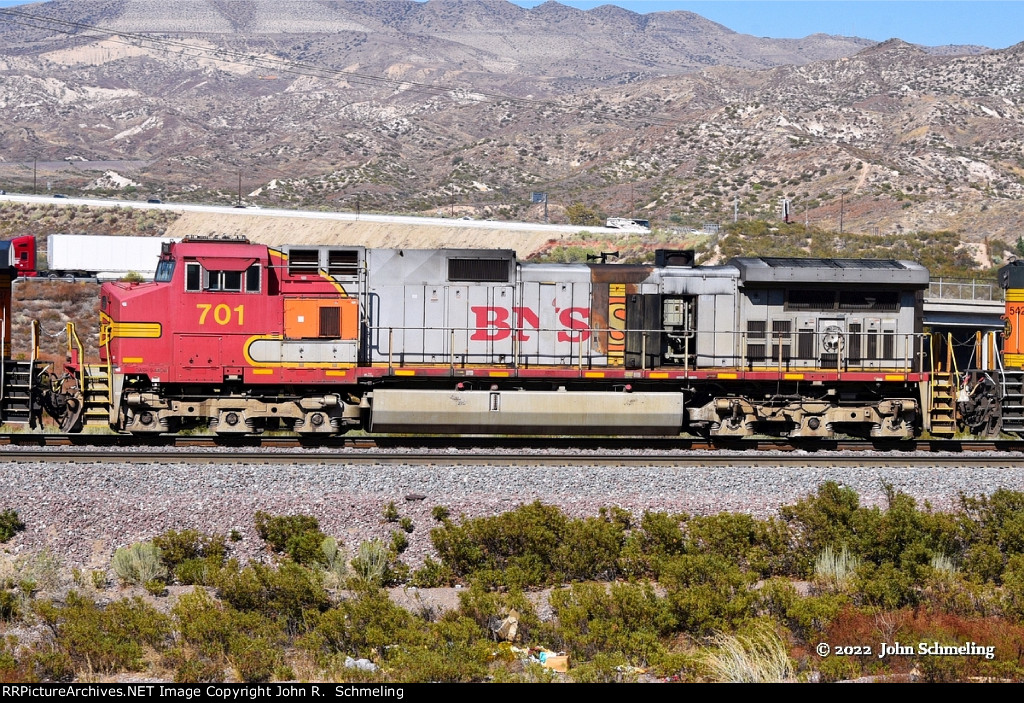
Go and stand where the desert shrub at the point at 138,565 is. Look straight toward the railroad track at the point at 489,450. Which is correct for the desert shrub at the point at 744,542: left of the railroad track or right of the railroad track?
right

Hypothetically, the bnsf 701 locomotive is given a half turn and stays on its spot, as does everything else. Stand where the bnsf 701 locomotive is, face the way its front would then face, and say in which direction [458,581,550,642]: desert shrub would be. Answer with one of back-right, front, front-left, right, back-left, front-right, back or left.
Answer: right

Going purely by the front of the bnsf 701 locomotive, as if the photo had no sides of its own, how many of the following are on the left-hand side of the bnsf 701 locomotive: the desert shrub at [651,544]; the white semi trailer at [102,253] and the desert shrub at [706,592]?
2

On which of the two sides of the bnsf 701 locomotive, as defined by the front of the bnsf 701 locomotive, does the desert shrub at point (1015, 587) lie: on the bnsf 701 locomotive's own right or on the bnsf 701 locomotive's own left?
on the bnsf 701 locomotive's own left

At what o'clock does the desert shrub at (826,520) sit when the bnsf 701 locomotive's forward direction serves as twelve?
The desert shrub is roughly at 8 o'clock from the bnsf 701 locomotive.

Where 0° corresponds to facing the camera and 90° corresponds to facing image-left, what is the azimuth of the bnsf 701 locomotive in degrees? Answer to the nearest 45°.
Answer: approximately 90°

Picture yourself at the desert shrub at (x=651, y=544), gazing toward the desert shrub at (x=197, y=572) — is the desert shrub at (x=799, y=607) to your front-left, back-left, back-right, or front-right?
back-left

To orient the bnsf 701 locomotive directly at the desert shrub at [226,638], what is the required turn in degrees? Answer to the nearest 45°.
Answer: approximately 90° to its left

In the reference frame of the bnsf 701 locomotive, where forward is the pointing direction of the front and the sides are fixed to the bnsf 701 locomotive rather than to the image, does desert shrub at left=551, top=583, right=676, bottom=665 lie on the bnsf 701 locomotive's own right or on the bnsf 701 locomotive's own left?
on the bnsf 701 locomotive's own left

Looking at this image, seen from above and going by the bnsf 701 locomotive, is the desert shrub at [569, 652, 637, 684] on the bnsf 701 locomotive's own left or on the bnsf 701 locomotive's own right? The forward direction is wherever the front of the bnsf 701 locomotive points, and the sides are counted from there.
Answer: on the bnsf 701 locomotive's own left
